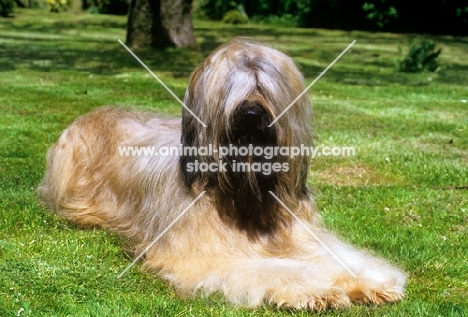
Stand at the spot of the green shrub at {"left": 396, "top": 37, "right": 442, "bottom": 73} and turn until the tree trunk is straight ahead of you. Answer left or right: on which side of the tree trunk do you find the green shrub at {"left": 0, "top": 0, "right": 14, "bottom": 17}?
right

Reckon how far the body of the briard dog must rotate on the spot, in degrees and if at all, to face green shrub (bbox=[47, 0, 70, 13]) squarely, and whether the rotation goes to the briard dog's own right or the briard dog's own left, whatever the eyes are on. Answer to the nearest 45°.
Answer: approximately 135° to the briard dog's own left

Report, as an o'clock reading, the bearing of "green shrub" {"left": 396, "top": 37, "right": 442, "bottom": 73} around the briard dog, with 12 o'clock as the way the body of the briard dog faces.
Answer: The green shrub is roughly at 8 o'clock from the briard dog.

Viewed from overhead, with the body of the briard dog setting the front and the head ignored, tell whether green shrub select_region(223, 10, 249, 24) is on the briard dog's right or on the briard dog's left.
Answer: on the briard dog's left

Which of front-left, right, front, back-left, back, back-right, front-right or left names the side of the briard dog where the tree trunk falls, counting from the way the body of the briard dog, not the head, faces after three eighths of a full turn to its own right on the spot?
right

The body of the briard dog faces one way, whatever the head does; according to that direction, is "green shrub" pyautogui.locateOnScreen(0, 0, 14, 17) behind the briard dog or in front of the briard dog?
behind

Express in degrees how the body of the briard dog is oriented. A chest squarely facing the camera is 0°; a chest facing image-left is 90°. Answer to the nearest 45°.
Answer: approximately 315°
